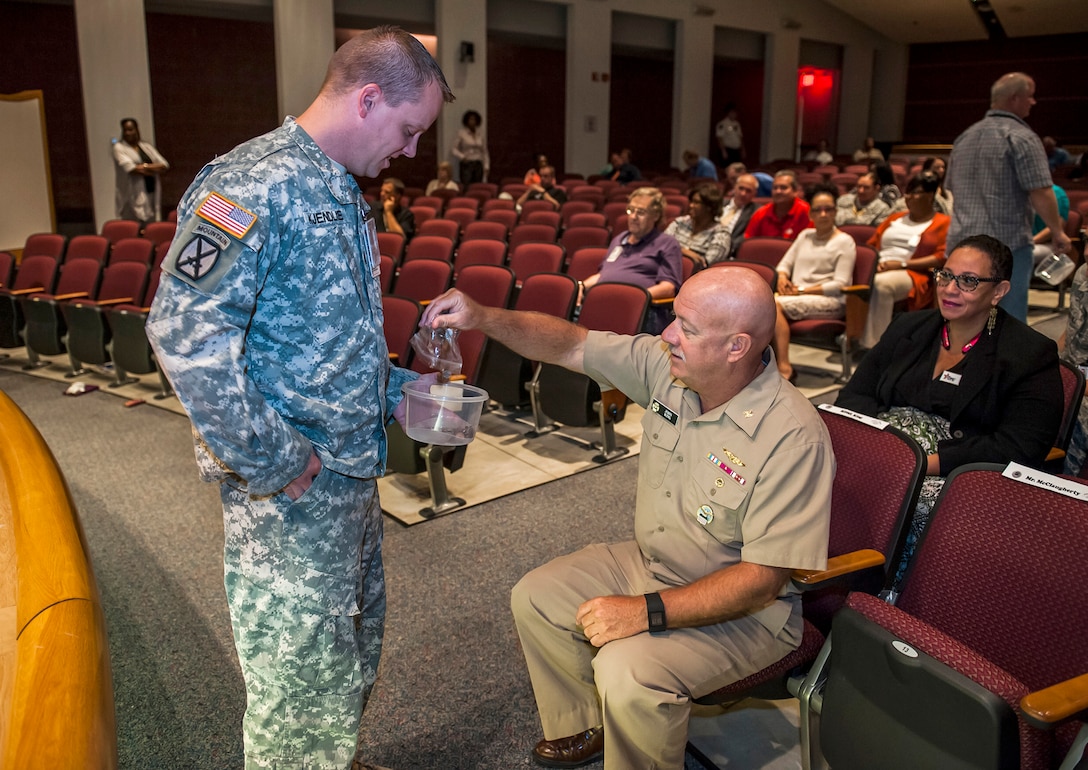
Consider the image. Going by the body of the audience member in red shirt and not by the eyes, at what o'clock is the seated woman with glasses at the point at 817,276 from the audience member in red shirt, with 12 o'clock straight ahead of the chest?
The seated woman with glasses is roughly at 10 o'clock from the audience member in red shirt.

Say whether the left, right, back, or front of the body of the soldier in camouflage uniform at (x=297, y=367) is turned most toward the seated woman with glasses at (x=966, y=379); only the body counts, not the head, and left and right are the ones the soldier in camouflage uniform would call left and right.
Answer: front

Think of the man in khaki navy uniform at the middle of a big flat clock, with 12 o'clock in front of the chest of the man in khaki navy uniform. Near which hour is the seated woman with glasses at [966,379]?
The seated woman with glasses is roughly at 6 o'clock from the man in khaki navy uniform.

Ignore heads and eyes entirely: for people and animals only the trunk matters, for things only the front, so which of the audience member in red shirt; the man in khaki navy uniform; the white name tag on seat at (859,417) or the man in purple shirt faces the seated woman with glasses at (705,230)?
the audience member in red shirt

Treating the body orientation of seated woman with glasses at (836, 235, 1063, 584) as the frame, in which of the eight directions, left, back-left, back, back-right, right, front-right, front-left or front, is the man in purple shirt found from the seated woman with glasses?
right

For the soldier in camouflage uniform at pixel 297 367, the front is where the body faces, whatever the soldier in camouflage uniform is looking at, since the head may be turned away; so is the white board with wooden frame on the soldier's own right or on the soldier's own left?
on the soldier's own left

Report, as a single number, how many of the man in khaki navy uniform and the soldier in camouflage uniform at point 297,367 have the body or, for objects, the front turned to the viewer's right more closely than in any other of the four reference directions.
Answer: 1

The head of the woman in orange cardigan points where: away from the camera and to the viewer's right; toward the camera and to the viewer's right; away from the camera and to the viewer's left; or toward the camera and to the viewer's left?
toward the camera and to the viewer's left

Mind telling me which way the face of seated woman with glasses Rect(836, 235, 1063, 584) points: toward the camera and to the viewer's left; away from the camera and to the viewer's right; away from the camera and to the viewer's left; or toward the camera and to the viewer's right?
toward the camera and to the viewer's left

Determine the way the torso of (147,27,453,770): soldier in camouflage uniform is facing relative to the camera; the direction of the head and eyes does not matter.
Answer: to the viewer's right

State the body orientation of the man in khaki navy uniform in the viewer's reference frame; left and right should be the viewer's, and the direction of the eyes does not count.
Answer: facing the viewer and to the left of the viewer
